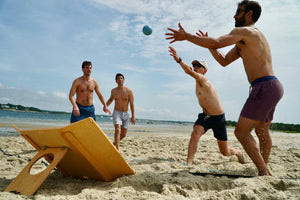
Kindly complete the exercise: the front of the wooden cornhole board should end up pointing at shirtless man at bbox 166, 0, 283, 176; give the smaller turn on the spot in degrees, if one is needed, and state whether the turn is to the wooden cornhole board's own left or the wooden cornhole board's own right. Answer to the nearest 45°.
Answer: approximately 45° to the wooden cornhole board's own right

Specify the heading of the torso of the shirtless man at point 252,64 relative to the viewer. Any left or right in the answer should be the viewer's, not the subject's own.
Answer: facing to the left of the viewer

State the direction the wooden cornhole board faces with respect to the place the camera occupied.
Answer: facing away from the viewer and to the right of the viewer

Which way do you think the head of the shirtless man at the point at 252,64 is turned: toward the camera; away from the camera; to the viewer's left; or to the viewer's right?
to the viewer's left

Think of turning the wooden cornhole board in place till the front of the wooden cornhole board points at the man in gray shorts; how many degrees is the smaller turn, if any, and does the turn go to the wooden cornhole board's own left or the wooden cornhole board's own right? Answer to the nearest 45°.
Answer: approximately 45° to the wooden cornhole board's own left

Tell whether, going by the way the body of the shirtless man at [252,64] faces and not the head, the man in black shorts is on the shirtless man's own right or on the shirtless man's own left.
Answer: on the shirtless man's own right
